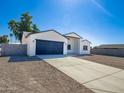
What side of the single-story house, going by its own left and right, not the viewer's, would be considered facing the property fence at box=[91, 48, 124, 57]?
left

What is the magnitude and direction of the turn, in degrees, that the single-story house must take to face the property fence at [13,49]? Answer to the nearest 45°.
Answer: approximately 135° to its right

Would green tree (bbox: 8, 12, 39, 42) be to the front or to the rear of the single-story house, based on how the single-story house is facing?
to the rear

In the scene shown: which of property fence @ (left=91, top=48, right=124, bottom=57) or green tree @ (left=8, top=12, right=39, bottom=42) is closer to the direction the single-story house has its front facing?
the property fence

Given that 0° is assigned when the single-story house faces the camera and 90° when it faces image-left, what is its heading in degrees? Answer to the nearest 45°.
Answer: approximately 315°
